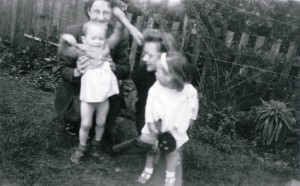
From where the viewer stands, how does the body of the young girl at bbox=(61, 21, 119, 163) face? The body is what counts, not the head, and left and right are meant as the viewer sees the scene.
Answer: facing the viewer

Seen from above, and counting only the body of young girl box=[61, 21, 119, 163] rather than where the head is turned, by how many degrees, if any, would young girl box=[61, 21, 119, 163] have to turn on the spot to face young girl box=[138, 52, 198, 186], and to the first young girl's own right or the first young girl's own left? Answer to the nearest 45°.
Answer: approximately 45° to the first young girl's own left

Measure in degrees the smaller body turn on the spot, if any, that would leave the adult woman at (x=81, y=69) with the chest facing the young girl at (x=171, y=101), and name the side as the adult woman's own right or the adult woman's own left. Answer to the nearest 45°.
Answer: approximately 45° to the adult woman's own left

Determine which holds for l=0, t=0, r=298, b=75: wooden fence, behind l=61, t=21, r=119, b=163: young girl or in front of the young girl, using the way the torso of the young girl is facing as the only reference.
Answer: behind

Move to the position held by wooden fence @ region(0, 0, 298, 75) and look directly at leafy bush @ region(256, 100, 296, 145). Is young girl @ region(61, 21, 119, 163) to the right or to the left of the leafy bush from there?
right

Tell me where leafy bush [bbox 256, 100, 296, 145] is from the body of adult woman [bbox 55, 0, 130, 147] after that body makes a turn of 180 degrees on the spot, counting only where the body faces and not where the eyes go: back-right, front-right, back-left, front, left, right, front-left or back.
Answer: right

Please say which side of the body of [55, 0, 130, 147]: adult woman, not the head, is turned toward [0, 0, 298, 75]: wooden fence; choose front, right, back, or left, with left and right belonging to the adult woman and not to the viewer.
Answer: back

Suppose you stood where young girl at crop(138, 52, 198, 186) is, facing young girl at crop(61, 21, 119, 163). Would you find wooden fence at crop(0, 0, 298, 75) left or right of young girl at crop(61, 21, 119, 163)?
right
